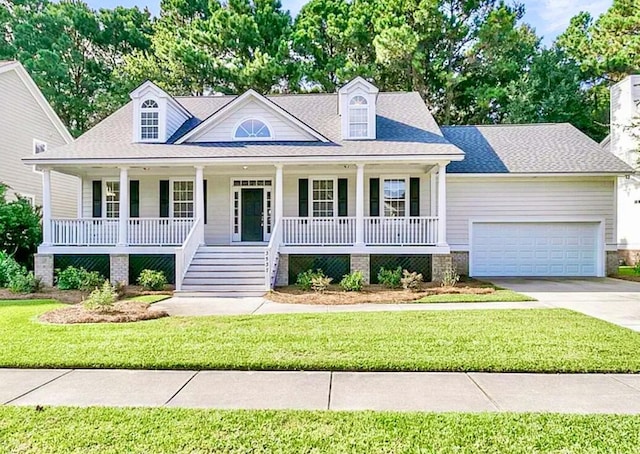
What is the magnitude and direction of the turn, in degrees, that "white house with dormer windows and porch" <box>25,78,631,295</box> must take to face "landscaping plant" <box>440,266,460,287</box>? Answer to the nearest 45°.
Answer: approximately 45° to its left

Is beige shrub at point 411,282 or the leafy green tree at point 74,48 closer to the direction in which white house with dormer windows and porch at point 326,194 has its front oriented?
the beige shrub

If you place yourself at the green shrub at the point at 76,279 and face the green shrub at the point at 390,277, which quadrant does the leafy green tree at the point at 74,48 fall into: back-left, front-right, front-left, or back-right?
back-left

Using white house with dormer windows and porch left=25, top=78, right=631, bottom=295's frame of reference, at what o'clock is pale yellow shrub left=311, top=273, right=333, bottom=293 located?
The pale yellow shrub is roughly at 12 o'clock from the white house with dormer windows and porch.

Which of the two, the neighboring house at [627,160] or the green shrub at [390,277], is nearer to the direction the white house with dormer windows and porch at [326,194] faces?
the green shrub

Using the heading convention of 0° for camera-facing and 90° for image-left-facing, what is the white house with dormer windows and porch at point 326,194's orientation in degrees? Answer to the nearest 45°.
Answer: approximately 0°

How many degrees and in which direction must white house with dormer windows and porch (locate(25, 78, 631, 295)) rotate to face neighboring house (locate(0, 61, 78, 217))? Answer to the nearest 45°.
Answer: approximately 90° to its right

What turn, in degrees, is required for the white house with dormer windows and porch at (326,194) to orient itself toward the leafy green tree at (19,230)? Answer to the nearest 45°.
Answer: approximately 90° to its right

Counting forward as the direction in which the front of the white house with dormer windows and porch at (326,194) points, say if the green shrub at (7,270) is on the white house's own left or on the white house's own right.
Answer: on the white house's own right

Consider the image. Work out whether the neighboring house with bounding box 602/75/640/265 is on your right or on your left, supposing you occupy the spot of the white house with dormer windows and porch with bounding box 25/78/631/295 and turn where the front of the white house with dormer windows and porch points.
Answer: on your left

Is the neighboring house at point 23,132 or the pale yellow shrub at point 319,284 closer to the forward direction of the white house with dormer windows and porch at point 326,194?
the pale yellow shrub
